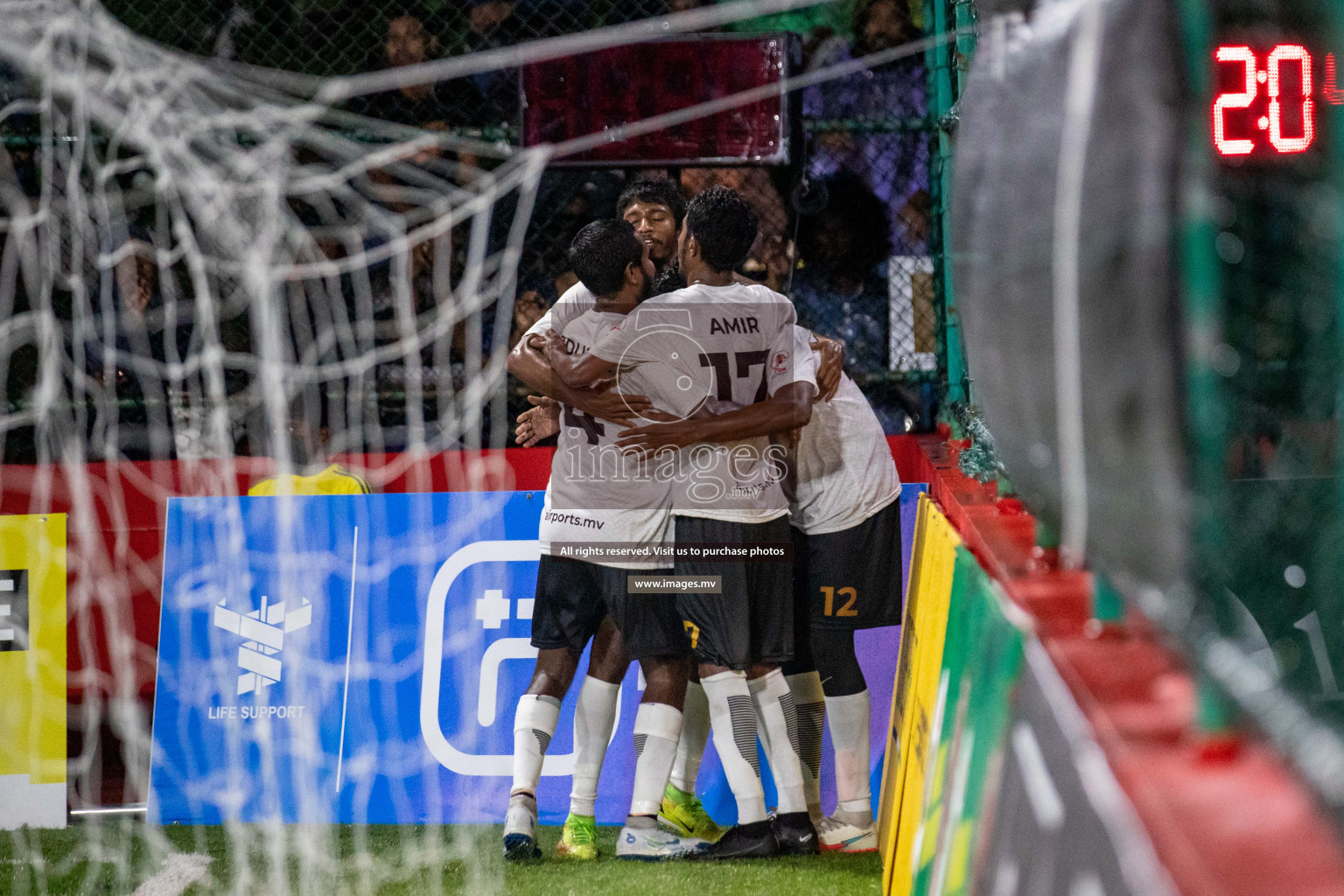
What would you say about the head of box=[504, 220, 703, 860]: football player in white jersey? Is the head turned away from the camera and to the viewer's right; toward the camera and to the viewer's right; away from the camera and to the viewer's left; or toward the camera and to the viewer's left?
away from the camera and to the viewer's right

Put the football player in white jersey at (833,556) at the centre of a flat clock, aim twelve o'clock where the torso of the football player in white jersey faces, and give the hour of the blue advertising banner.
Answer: The blue advertising banner is roughly at 12 o'clock from the football player in white jersey.

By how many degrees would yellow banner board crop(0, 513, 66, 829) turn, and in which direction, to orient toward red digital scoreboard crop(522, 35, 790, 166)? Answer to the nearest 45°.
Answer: approximately 90° to its left

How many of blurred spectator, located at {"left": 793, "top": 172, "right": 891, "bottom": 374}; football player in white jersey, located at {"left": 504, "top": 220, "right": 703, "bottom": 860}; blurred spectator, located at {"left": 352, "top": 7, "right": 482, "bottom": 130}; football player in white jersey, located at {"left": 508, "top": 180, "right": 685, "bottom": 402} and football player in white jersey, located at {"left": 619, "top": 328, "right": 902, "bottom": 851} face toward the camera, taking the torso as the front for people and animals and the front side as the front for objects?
3

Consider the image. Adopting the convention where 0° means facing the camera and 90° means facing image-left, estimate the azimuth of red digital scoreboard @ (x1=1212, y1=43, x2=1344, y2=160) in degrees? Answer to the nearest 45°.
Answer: approximately 0°

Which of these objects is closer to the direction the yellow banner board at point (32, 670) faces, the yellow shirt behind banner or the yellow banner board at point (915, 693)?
the yellow banner board
